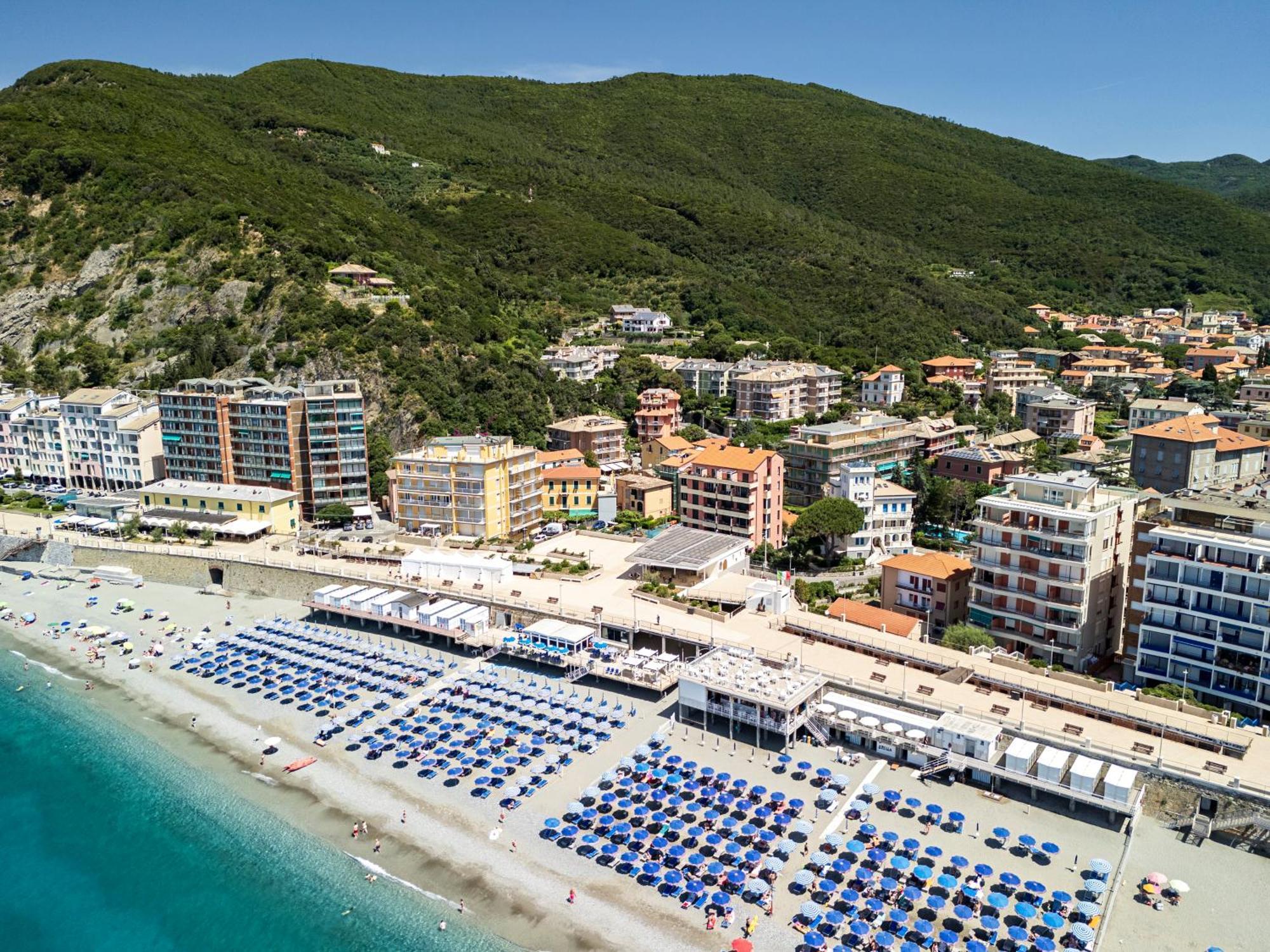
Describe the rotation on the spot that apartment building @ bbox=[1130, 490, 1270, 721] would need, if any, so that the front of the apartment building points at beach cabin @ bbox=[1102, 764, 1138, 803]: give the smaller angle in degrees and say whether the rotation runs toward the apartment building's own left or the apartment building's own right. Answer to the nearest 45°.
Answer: approximately 45° to the apartment building's own left

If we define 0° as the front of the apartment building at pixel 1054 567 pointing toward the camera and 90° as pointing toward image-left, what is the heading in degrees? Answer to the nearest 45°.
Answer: approximately 45°

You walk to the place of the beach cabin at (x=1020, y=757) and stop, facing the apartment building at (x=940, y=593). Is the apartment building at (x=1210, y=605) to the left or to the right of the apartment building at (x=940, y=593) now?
right

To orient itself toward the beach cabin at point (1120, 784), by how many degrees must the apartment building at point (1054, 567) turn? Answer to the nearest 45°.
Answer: approximately 45° to its left

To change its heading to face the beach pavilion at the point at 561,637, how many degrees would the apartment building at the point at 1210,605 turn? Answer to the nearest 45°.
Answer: approximately 45° to its right

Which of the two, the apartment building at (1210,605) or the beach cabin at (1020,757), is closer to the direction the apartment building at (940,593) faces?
the beach cabin

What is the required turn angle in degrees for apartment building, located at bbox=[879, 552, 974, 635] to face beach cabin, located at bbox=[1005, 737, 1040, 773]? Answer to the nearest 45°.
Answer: approximately 45° to its left

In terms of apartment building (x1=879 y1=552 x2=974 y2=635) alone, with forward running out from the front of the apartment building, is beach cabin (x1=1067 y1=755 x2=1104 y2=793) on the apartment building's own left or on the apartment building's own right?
on the apartment building's own left
